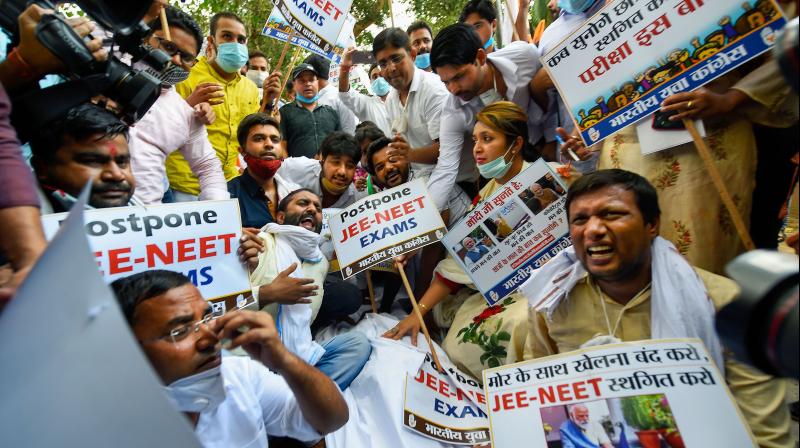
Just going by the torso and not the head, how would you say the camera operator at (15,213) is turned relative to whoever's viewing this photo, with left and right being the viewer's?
facing to the right of the viewer

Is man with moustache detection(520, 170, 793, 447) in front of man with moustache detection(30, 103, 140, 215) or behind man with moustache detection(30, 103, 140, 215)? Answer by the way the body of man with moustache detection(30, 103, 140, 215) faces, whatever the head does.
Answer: in front

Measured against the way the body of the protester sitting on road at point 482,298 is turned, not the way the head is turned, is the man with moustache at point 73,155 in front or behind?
in front

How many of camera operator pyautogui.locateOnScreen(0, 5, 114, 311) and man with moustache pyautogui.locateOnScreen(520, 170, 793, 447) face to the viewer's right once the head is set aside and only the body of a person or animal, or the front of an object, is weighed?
1

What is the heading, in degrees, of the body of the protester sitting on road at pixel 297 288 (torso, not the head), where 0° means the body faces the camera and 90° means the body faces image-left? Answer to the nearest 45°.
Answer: approximately 315°

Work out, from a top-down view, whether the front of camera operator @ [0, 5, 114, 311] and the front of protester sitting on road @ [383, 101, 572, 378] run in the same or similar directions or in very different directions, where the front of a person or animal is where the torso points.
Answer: very different directions

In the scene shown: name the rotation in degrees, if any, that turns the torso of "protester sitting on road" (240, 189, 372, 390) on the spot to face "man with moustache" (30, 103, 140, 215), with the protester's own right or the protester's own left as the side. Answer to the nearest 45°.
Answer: approximately 90° to the protester's own right

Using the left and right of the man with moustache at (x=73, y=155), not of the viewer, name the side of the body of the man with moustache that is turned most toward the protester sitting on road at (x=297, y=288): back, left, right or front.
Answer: left
